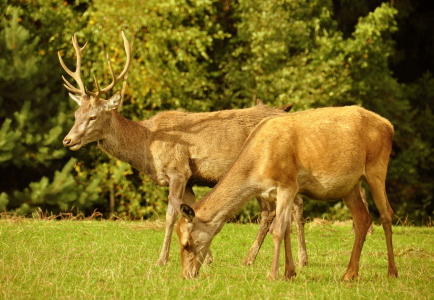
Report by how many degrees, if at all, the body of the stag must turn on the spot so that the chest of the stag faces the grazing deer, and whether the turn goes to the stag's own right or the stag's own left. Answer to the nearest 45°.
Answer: approximately 135° to the stag's own left

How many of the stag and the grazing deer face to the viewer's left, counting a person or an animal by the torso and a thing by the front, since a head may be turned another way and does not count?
2

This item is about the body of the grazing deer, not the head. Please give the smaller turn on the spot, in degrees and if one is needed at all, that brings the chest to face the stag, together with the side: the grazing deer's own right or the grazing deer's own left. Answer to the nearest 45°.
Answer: approximately 45° to the grazing deer's own right

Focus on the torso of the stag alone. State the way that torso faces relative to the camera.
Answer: to the viewer's left

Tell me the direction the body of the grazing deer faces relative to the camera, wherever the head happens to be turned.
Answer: to the viewer's left
